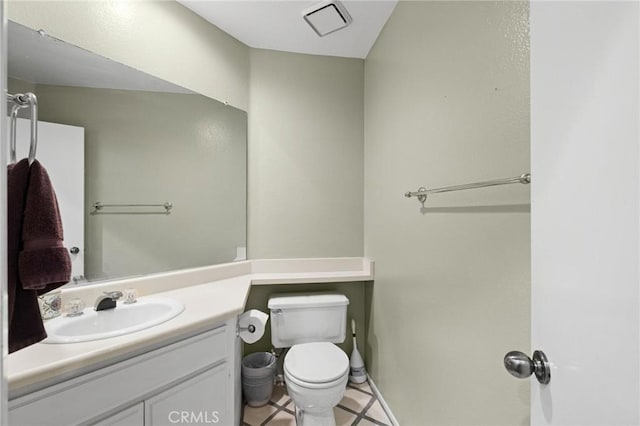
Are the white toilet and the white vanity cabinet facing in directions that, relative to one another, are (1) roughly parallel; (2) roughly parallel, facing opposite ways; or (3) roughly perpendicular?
roughly perpendicular

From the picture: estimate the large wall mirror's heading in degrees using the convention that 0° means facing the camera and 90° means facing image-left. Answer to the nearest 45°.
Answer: approximately 315°

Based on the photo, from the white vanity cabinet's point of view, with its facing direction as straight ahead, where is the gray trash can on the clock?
The gray trash can is roughly at 9 o'clock from the white vanity cabinet.

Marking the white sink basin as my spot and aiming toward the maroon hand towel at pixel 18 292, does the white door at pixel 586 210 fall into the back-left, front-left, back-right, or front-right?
front-left

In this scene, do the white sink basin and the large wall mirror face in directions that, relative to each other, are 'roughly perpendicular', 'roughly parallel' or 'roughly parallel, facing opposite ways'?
roughly parallel

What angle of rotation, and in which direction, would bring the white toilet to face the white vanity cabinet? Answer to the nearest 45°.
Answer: approximately 45° to its right

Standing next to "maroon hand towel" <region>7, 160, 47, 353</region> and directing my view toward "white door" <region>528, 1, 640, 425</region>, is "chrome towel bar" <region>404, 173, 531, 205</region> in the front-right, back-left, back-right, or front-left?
front-left

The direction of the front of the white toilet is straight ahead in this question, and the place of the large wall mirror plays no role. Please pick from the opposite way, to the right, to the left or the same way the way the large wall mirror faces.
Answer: to the left

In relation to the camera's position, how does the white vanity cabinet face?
facing the viewer and to the right of the viewer

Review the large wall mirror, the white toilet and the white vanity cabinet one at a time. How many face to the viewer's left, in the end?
0

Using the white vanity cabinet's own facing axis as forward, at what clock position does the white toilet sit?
The white toilet is roughly at 10 o'clock from the white vanity cabinet.

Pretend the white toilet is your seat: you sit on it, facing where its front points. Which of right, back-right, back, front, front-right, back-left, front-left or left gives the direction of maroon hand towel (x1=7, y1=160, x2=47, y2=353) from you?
front-right

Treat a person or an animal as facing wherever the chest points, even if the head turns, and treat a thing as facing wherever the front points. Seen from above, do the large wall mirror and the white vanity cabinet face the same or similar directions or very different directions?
same or similar directions

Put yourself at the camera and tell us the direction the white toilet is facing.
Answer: facing the viewer
